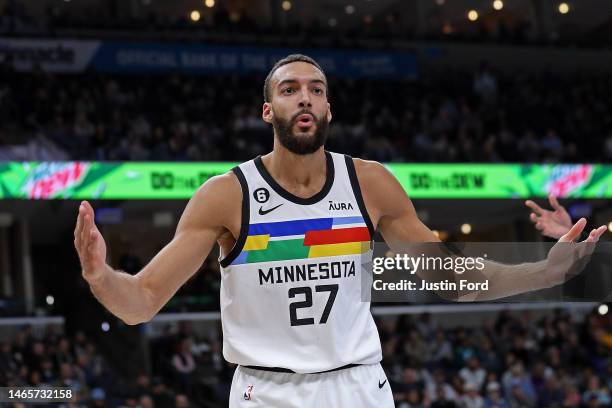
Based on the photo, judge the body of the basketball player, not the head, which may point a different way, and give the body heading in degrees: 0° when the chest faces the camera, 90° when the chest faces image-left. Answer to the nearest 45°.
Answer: approximately 0°

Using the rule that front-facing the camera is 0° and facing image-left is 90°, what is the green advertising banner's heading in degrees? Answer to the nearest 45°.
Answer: approximately 0°
